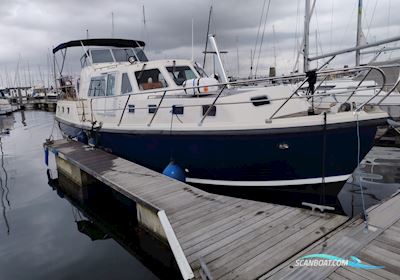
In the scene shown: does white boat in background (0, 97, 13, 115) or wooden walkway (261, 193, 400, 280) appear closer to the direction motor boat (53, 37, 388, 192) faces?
the wooden walkway

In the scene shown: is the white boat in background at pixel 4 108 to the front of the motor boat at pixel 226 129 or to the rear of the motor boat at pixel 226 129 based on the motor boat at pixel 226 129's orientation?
to the rear

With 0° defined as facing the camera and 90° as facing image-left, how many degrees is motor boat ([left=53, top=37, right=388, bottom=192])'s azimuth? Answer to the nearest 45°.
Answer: approximately 315°
